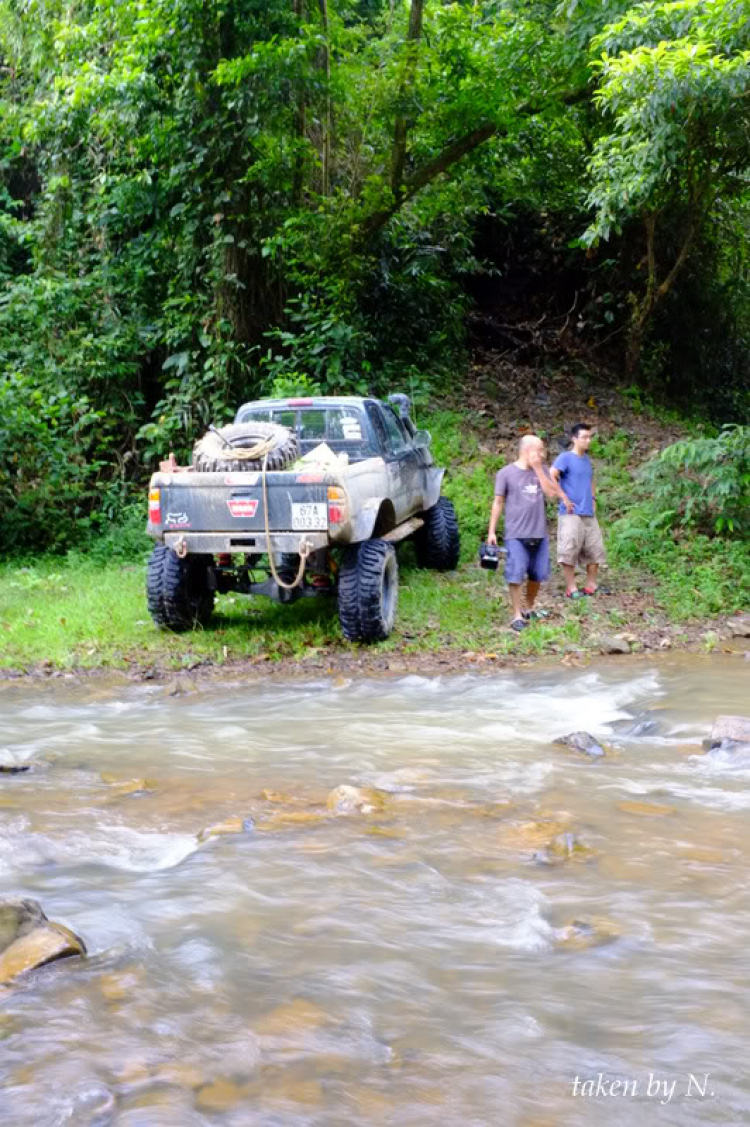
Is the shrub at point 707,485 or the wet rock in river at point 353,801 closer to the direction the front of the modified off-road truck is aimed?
the shrub

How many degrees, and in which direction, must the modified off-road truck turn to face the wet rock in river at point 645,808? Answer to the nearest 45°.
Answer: approximately 135° to its right

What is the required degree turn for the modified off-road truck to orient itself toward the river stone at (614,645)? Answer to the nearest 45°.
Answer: approximately 45° to its right

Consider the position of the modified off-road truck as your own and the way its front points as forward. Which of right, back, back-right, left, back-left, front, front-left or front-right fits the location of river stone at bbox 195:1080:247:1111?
back-right

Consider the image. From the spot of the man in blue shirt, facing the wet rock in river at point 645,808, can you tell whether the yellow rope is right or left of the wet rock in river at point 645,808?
right

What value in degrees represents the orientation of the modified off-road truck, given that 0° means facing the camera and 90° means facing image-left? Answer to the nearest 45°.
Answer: approximately 225°

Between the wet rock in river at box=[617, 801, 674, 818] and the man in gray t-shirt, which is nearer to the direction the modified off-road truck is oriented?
the man in gray t-shirt

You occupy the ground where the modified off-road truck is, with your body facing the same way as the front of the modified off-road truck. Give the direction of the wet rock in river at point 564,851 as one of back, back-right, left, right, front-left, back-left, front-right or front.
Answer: back-right

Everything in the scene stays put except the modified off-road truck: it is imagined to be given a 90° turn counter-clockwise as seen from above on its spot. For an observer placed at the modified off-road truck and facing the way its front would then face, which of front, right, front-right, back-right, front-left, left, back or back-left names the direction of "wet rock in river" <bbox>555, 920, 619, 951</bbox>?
back-left

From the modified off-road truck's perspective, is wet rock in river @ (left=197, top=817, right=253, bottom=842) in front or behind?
behind
